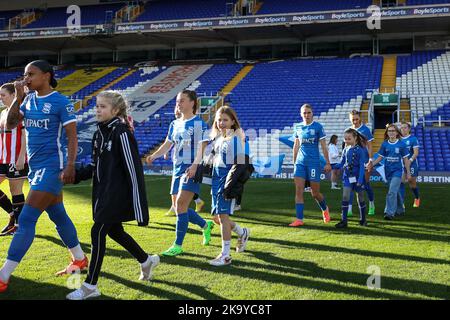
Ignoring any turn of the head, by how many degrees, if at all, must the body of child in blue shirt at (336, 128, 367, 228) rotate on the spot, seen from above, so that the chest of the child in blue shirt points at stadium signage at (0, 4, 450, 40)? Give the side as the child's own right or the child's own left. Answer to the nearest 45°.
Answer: approximately 135° to the child's own right

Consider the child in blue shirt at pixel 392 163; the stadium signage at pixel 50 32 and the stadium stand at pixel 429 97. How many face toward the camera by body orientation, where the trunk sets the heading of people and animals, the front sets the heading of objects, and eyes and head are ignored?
3

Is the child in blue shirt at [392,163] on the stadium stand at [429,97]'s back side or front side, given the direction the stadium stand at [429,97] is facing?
on the front side

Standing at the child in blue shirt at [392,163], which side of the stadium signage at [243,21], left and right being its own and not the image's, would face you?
front

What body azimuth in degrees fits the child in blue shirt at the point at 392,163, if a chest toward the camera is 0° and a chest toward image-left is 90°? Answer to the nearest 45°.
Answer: approximately 0°

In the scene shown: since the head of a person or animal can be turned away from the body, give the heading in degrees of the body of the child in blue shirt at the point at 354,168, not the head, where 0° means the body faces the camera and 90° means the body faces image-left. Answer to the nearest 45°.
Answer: approximately 45°

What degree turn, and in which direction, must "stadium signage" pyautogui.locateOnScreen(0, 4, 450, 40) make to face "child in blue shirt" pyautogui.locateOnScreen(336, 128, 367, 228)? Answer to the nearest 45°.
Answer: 0° — it already faces them

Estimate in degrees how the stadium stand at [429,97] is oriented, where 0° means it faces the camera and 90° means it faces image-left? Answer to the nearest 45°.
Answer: approximately 0°
